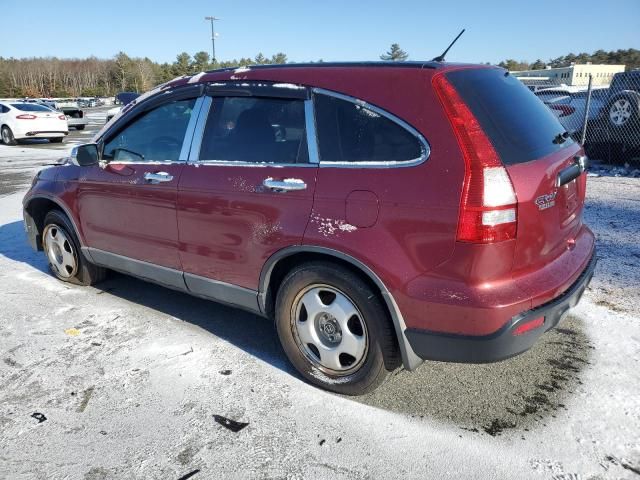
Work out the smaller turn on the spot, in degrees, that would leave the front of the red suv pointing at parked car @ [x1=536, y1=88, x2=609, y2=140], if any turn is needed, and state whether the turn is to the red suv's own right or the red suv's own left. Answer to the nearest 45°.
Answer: approximately 90° to the red suv's own right

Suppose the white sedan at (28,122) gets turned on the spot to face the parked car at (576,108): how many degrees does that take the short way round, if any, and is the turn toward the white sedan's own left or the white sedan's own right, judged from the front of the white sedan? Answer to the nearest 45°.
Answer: approximately 180°

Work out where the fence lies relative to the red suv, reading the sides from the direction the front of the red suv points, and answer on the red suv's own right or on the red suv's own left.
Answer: on the red suv's own right

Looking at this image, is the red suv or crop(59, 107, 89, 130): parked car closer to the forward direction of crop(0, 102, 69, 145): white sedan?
the parked car

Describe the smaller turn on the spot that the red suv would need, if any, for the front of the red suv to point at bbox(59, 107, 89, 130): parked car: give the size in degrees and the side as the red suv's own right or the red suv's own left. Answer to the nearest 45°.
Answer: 0° — it already faces it

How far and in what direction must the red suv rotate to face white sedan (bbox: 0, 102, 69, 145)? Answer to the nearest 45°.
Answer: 0° — it already faces it

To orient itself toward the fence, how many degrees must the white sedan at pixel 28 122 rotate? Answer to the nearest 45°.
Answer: approximately 180°

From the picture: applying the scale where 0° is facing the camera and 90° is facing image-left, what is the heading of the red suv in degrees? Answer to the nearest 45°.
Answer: approximately 135°

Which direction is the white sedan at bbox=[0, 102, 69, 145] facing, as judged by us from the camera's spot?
facing away from the viewer and to the left of the viewer

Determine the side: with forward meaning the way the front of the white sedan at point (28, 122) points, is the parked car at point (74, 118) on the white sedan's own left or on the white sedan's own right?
on the white sedan's own right

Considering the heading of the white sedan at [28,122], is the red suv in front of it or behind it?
behind
